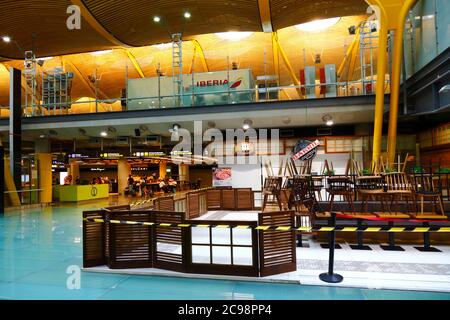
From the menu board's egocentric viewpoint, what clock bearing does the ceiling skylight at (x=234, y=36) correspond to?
The ceiling skylight is roughly at 6 o'clock from the menu board.

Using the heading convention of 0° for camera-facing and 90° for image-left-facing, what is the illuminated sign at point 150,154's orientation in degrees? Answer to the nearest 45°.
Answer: approximately 0°

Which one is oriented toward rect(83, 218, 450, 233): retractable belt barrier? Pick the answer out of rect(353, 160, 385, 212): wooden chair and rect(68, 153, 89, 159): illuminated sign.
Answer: the illuminated sign

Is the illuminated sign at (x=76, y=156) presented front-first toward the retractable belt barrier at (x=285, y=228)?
yes

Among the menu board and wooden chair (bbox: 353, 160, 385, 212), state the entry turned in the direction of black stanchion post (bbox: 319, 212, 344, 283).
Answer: the menu board
